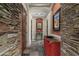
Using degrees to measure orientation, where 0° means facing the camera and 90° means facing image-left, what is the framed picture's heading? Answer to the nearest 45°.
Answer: approximately 90°
